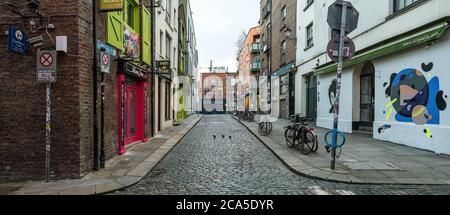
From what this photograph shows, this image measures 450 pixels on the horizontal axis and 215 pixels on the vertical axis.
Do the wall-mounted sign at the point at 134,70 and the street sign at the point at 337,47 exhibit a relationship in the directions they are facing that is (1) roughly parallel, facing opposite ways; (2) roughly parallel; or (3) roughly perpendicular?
roughly perpendicular

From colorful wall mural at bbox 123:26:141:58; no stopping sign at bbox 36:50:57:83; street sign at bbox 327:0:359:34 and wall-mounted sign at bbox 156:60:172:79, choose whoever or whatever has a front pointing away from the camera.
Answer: the street sign

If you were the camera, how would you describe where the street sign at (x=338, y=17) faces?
facing away from the viewer

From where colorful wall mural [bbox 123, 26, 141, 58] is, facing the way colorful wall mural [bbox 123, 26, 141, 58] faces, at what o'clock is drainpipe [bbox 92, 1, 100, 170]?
The drainpipe is roughly at 2 o'clock from the colorful wall mural.
